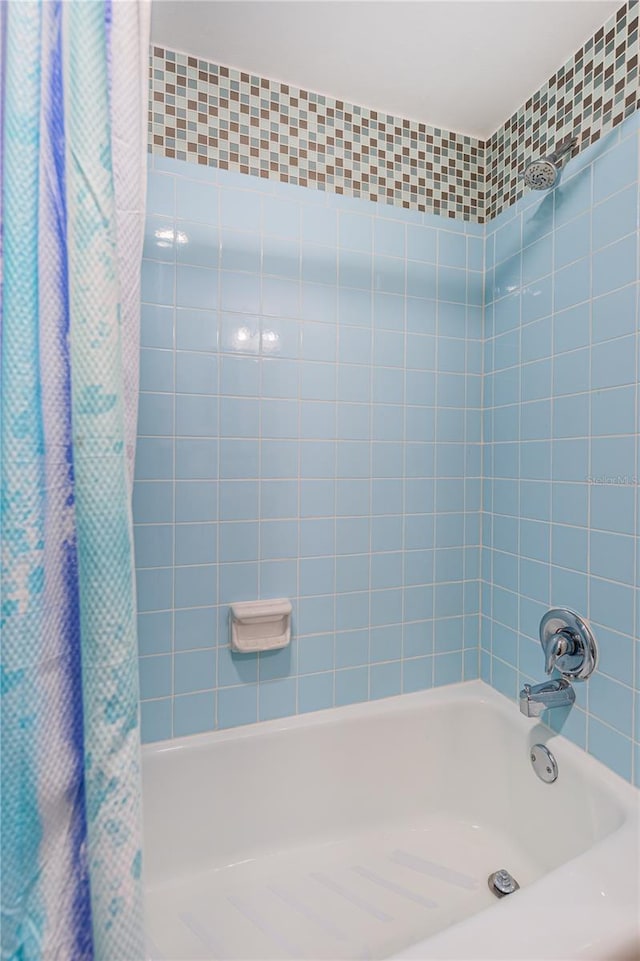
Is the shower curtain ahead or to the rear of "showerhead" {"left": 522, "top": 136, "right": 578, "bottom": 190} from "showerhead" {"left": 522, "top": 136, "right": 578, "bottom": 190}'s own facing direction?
ahead

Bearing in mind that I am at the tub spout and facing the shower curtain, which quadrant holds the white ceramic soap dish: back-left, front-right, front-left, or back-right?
front-right

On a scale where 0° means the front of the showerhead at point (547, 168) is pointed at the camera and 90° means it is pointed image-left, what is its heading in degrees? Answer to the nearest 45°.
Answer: approximately 45°

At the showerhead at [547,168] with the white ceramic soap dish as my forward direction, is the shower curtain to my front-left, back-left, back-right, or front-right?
front-left
